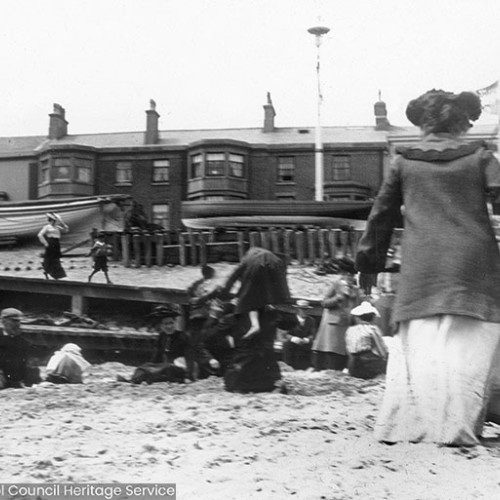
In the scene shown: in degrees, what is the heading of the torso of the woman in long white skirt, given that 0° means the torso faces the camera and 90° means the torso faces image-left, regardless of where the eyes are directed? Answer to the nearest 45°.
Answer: approximately 180°

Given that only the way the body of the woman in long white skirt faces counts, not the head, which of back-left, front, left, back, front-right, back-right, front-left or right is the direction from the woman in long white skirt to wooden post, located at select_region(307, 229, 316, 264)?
front

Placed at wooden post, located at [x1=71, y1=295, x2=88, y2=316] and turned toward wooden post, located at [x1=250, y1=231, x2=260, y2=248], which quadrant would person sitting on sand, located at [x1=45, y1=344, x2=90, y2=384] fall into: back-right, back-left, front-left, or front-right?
back-right

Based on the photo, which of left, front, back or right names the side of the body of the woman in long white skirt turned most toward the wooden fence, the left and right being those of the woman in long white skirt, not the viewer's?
front

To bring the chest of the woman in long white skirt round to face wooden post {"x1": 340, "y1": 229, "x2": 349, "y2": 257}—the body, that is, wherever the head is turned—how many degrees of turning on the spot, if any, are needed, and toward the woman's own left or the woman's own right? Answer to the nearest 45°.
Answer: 0° — they already face it

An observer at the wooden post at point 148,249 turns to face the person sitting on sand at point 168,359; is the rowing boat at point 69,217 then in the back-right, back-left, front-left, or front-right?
back-right

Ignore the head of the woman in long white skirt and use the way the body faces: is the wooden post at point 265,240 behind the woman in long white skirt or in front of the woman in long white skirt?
in front

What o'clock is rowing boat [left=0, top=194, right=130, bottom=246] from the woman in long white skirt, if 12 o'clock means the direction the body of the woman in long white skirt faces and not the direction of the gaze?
The rowing boat is roughly at 11 o'clock from the woman in long white skirt.

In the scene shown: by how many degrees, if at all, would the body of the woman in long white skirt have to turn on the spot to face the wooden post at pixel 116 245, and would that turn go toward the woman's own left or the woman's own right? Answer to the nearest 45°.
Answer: approximately 45° to the woman's own left

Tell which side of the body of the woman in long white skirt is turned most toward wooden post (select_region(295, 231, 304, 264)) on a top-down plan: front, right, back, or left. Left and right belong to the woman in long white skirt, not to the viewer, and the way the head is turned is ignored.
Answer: front

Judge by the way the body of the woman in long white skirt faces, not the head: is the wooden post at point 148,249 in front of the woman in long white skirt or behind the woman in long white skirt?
in front

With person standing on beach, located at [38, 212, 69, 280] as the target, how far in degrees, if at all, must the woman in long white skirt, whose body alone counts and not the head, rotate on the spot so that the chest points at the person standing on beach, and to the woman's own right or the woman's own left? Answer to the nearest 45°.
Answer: approximately 45° to the woman's own left
